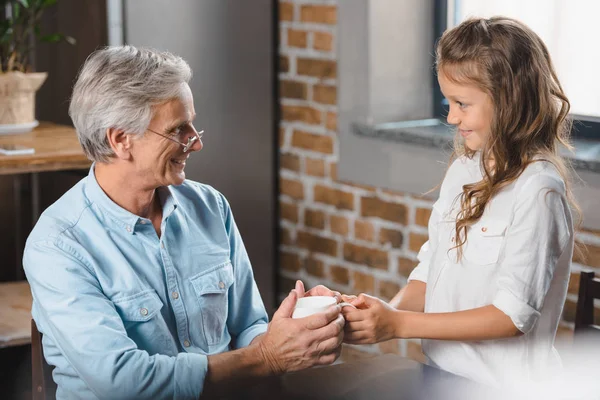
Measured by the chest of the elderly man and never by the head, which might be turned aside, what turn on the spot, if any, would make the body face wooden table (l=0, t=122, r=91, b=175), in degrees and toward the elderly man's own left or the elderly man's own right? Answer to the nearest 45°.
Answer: approximately 135° to the elderly man's own left

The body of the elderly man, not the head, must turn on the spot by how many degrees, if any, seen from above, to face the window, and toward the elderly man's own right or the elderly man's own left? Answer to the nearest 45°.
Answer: approximately 90° to the elderly man's own left

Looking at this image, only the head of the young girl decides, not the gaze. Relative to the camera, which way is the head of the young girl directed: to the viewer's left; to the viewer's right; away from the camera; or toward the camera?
to the viewer's left

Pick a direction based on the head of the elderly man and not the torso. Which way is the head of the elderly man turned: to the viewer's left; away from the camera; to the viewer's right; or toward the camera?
to the viewer's right

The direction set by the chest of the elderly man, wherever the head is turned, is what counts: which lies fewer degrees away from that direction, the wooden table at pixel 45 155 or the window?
the window

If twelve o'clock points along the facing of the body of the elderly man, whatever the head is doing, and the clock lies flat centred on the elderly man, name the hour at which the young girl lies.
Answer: The young girl is roughly at 11 o'clock from the elderly man.

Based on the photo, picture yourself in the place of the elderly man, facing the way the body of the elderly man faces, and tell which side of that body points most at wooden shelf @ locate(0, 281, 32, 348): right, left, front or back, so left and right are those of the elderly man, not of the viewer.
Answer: back

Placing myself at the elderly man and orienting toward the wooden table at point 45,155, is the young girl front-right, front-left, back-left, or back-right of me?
back-right

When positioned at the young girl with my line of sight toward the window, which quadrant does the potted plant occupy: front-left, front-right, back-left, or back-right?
front-left

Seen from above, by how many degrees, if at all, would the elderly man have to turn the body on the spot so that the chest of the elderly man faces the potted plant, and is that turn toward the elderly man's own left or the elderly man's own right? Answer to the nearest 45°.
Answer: approximately 135° to the elderly man's own left

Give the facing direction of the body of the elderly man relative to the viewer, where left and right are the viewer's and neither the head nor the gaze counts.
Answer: facing the viewer and to the right of the viewer
